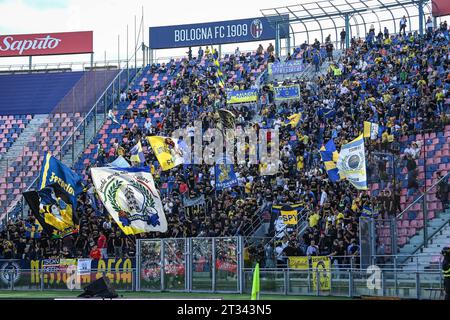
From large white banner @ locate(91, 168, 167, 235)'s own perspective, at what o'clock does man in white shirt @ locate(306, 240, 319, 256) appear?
The man in white shirt is roughly at 10 o'clock from the large white banner.

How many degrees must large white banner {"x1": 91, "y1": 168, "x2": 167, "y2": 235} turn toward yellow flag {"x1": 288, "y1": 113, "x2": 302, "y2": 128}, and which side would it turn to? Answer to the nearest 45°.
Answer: approximately 135° to its left

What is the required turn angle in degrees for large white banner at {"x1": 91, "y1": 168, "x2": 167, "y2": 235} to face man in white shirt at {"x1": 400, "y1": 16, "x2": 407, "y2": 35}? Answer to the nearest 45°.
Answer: approximately 135° to its left

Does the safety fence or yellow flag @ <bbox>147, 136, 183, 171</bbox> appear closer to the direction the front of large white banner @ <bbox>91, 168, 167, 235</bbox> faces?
the safety fence

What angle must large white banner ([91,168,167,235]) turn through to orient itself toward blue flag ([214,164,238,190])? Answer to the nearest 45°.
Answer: approximately 135° to its left

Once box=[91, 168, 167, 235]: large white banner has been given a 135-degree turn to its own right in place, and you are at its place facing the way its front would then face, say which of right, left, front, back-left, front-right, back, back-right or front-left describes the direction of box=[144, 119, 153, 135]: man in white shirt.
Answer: front-right

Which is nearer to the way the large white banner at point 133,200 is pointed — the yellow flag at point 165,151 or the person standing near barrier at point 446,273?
the person standing near barrier

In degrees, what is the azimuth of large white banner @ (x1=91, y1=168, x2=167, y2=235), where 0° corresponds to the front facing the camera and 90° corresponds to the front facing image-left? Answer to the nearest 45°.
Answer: approximately 0°

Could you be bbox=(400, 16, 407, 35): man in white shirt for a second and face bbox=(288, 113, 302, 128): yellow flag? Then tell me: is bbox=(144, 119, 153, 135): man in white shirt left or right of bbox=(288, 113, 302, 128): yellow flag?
right

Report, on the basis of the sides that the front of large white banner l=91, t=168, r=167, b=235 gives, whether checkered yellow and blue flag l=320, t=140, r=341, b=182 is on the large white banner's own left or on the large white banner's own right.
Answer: on the large white banner's own left
